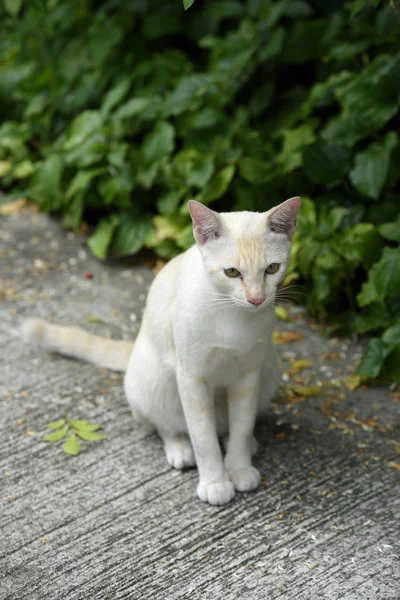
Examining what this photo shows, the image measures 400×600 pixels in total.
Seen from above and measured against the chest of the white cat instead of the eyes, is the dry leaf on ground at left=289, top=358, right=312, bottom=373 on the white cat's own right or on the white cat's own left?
on the white cat's own left

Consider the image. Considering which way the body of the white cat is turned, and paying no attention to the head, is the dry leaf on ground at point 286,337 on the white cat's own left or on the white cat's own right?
on the white cat's own left

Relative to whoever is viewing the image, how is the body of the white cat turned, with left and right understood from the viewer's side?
facing the viewer and to the right of the viewer

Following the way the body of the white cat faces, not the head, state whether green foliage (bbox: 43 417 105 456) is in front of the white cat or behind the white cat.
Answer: behind
